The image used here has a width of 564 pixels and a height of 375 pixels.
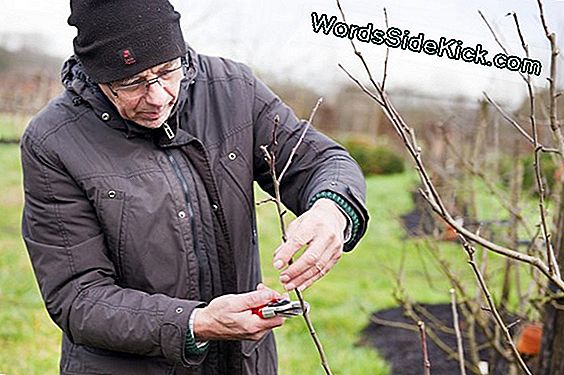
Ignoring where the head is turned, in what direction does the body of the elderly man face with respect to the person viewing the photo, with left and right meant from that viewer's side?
facing the viewer and to the right of the viewer

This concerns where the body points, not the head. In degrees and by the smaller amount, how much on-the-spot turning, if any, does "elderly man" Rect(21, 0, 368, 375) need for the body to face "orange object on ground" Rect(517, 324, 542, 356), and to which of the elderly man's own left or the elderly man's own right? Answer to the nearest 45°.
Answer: approximately 90° to the elderly man's own left

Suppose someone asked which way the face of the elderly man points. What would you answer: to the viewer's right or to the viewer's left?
to the viewer's right
